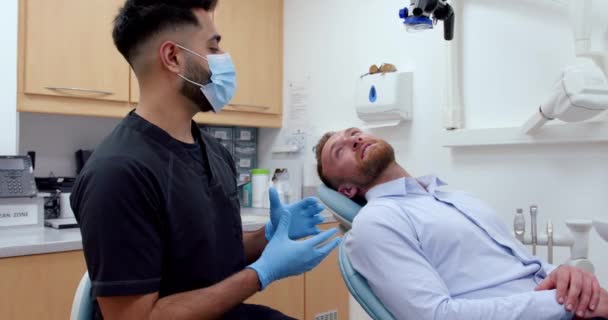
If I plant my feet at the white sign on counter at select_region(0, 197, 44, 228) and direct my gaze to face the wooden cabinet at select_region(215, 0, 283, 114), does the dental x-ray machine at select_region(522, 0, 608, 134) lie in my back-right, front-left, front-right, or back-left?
front-right

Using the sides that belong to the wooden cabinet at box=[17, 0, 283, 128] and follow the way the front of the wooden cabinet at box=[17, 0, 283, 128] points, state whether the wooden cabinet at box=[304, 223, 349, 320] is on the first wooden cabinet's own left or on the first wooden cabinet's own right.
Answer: on the first wooden cabinet's own left

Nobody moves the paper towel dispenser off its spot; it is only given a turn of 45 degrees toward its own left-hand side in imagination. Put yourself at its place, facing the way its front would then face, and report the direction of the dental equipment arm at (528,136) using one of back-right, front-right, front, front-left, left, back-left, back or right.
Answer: front-left

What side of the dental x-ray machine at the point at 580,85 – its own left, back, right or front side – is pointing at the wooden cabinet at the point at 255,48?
front

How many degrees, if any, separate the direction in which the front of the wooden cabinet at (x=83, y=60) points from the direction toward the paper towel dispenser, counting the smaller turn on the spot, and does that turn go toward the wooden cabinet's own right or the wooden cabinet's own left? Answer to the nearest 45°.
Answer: approximately 90° to the wooden cabinet's own left

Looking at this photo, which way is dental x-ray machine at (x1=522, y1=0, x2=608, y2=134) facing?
to the viewer's left

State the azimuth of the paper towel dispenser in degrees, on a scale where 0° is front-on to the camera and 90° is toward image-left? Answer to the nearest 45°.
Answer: approximately 45°

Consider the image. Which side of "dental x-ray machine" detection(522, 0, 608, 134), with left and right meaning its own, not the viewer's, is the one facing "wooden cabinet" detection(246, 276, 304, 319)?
front

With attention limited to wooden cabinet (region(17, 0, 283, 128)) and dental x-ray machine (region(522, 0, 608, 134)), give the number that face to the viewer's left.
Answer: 1

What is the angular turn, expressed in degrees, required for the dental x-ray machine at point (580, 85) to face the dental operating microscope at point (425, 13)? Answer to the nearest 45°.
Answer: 0° — it already faces it

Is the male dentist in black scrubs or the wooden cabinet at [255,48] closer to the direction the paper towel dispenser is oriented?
the male dentist in black scrubs

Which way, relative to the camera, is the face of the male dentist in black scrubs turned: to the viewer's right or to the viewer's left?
to the viewer's right

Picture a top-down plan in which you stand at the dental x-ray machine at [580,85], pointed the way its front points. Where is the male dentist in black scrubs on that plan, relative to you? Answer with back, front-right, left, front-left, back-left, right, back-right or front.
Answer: front-left

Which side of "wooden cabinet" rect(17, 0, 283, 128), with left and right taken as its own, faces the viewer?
front
